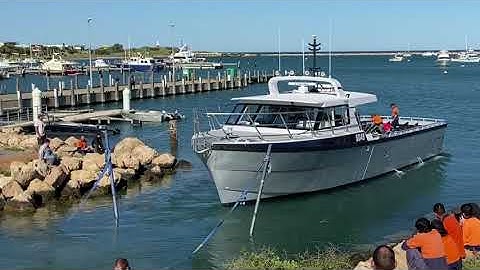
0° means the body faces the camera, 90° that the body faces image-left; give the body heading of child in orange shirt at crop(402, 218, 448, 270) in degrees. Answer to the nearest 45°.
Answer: approximately 135°

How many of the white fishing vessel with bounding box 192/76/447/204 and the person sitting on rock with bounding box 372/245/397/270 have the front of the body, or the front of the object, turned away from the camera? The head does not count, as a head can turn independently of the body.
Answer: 1

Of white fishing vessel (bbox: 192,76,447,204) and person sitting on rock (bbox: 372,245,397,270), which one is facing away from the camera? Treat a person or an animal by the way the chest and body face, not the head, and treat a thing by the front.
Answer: the person sitting on rock

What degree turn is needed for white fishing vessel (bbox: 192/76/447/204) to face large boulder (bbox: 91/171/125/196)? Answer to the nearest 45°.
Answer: approximately 45° to its right

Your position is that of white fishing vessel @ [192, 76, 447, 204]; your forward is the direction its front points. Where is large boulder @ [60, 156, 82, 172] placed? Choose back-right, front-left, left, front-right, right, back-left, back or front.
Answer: front-right

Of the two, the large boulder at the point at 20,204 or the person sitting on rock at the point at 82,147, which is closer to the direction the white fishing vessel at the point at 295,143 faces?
the large boulder

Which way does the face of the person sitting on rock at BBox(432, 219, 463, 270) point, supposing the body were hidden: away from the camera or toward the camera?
away from the camera

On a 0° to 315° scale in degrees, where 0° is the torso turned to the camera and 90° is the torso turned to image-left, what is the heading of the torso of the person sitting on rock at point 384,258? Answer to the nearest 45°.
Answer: approximately 180°

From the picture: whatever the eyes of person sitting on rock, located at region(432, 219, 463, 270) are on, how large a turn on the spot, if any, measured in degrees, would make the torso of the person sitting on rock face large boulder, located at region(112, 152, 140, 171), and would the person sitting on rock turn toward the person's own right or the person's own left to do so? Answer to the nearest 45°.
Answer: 0° — they already face it

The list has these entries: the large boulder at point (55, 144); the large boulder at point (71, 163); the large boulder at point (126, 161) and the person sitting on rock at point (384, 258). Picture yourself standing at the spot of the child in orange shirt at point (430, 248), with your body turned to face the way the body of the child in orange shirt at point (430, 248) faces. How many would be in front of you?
3

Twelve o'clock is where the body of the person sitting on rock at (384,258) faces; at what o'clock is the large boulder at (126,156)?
The large boulder is roughly at 11 o'clock from the person sitting on rock.

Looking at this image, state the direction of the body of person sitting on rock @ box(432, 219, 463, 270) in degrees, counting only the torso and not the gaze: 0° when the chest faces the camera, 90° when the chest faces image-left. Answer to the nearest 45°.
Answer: approximately 135°
